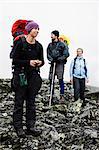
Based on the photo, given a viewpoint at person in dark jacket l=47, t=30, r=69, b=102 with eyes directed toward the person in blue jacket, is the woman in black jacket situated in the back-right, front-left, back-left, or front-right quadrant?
back-right

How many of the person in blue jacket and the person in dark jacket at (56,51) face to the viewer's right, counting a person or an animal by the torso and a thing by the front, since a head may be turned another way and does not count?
0

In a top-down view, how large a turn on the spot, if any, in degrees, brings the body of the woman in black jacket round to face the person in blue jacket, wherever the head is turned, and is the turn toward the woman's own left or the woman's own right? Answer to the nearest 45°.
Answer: approximately 90° to the woman's own left

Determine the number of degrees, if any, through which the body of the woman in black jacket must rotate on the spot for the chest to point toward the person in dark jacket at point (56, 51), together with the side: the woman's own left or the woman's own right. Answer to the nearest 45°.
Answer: approximately 135° to the woman's own left

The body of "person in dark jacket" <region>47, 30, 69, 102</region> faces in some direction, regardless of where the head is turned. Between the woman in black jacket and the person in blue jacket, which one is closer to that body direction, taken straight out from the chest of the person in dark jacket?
the woman in black jacket

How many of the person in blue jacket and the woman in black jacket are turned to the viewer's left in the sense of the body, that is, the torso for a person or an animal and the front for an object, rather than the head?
0

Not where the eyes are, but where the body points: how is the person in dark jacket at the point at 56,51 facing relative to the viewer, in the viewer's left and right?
facing the viewer and to the left of the viewer

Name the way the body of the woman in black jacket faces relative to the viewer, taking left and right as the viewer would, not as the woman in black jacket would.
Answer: facing the viewer and to the right of the viewer

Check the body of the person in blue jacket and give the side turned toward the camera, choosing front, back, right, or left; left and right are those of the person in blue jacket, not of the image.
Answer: front

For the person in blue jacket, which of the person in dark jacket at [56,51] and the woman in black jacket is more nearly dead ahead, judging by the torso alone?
the woman in black jacket

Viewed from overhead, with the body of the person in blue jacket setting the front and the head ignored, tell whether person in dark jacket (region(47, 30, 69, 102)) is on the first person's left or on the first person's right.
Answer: on the first person's right
